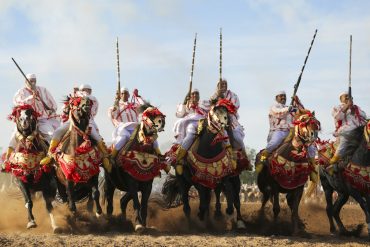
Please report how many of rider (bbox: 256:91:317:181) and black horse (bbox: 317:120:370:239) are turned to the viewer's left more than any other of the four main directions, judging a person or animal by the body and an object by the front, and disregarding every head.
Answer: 0

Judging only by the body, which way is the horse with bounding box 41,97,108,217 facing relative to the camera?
toward the camera

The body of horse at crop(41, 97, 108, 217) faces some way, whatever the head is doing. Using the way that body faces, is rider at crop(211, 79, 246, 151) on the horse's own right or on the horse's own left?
on the horse's own left

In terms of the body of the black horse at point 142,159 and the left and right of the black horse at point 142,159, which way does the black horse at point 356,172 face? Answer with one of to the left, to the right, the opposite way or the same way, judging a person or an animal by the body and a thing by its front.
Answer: the same way

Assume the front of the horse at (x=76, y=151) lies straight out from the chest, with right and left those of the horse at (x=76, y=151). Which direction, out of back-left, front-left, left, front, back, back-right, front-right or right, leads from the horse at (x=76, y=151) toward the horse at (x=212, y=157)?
left

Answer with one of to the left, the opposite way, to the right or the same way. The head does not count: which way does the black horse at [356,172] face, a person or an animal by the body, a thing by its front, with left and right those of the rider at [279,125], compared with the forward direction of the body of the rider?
the same way

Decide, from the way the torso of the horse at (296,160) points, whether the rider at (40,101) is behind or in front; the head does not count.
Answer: behind

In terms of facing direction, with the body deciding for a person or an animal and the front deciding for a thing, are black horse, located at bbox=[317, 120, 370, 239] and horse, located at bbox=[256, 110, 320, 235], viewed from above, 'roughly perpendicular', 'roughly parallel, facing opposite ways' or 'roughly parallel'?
roughly parallel

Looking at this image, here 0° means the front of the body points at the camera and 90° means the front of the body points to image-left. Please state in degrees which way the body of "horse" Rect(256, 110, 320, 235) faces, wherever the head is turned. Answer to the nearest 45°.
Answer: approximately 315°

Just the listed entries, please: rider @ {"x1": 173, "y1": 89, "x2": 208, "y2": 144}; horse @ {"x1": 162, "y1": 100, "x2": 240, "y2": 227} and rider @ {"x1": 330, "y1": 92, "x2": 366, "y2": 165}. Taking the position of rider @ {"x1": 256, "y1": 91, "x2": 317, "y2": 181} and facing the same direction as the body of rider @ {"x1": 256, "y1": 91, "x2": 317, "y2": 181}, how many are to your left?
1

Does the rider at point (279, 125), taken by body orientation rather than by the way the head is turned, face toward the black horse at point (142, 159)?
no
